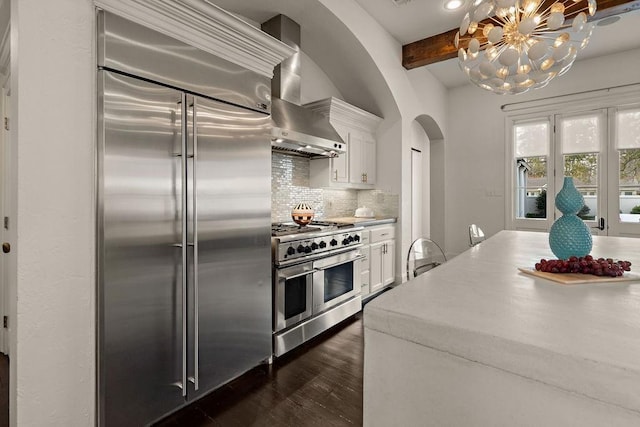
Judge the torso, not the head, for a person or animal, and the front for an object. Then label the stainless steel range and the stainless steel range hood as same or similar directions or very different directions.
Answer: same or similar directions

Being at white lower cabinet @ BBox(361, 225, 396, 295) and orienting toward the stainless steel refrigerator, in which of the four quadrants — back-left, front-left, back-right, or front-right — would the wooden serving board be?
front-left

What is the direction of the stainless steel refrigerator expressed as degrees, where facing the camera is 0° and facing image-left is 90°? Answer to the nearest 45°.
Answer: approximately 315°

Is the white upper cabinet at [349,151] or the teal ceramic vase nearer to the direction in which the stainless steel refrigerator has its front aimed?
the teal ceramic vase

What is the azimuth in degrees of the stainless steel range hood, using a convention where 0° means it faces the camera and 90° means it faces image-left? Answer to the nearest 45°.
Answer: approximately 315°

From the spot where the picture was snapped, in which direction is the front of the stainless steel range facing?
facing the viewer and to the right of the viewer

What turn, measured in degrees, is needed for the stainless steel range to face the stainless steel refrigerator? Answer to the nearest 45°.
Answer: approximately 90° to its right

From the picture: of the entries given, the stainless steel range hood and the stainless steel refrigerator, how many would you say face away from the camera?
0

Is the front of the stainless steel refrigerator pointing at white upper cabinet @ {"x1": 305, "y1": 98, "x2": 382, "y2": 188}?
no

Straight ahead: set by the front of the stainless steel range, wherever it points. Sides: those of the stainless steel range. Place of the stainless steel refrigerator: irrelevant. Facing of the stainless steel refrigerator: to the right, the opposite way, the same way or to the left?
the same way

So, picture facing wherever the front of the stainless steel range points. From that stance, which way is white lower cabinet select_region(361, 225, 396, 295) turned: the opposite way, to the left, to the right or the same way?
the same way

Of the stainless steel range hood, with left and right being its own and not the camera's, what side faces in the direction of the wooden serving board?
front

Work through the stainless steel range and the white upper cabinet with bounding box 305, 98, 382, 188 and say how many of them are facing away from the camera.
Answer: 0

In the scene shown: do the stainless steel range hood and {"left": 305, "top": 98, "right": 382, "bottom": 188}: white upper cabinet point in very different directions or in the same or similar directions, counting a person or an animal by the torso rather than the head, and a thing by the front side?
same or similar directions

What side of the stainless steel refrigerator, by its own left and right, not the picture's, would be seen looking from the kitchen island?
front

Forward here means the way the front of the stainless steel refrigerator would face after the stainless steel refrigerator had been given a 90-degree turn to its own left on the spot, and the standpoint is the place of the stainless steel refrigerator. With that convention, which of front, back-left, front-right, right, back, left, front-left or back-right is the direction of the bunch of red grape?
right
